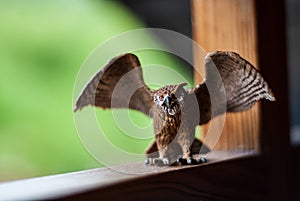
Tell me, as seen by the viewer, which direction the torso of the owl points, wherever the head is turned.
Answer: toward the camera
